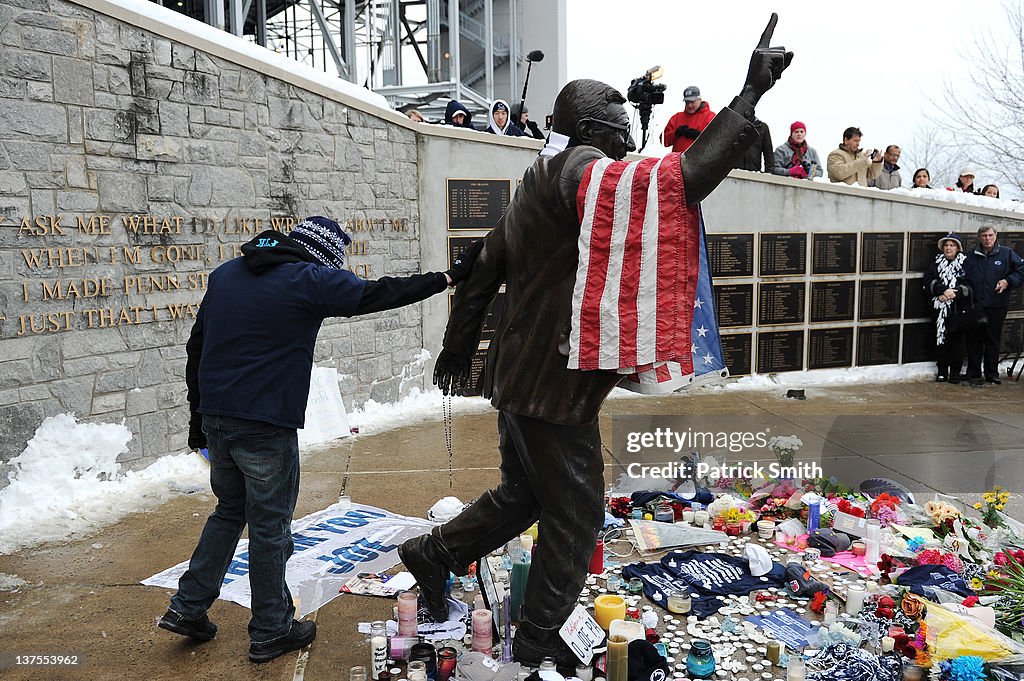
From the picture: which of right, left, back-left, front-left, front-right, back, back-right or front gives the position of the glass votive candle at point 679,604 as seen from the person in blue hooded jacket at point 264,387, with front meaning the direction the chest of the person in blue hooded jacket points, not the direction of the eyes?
front-right

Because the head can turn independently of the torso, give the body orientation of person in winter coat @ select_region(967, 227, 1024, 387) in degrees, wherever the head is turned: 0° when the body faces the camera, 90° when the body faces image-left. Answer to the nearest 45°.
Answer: approximately 45°

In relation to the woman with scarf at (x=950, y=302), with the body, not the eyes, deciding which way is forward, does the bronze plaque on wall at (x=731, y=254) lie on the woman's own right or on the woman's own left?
on the woman's own right

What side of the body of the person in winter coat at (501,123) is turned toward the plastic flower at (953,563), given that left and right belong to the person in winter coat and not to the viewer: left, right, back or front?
front

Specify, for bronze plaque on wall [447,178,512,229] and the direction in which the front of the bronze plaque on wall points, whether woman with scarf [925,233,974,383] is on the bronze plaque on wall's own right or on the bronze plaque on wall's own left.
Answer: on the bronze plaque on wall's own left
